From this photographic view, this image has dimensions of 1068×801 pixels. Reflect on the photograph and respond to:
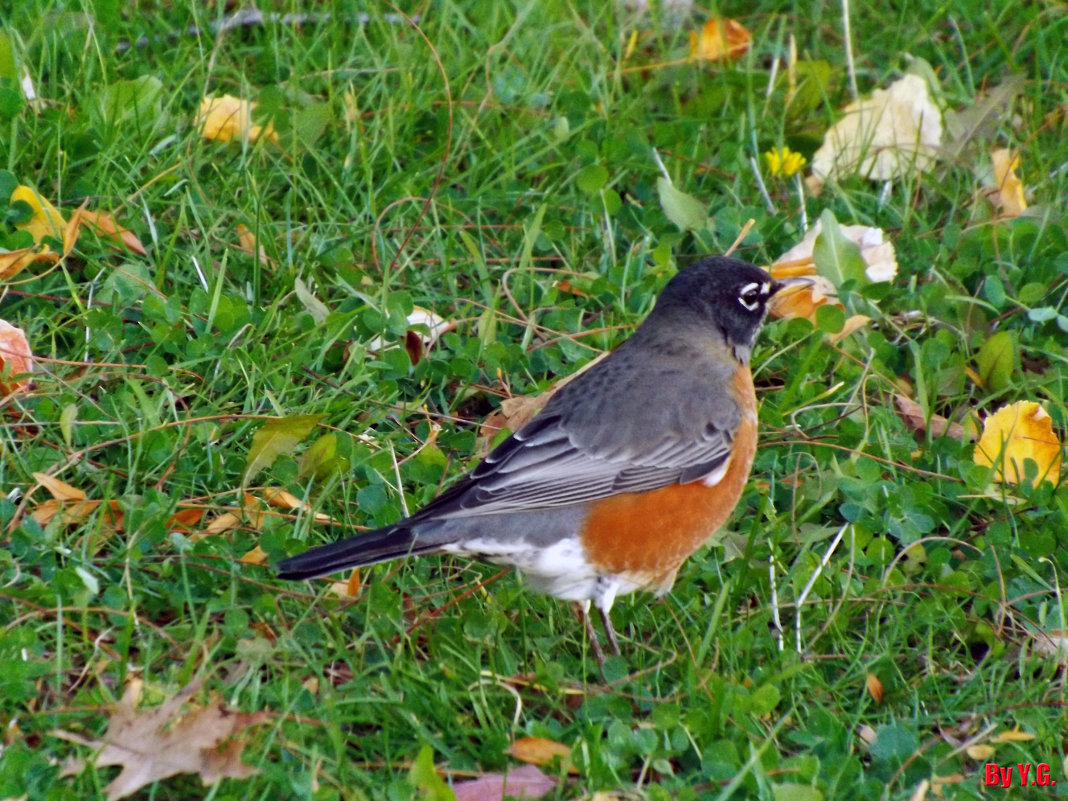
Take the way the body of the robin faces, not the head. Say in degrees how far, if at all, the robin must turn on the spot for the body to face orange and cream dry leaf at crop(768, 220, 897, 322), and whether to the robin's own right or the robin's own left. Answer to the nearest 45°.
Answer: approximately 45° to the robin's own left

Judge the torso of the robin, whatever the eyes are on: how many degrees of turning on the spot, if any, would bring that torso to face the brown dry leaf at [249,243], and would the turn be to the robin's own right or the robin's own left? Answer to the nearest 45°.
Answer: approximately 135° to the robin's own left

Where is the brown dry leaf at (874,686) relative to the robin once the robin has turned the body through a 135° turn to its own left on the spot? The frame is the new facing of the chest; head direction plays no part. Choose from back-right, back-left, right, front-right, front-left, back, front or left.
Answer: back

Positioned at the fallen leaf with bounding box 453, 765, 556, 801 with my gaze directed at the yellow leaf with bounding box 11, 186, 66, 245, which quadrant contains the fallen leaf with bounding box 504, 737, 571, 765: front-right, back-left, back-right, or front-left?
front-right

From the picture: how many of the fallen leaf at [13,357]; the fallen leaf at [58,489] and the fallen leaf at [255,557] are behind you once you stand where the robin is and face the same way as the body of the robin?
3

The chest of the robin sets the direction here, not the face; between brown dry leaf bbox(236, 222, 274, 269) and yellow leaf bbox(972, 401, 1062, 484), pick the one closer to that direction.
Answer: the yellow leaf

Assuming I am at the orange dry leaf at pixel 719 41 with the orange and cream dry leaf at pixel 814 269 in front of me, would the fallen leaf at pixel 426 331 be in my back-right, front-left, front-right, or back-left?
front-right

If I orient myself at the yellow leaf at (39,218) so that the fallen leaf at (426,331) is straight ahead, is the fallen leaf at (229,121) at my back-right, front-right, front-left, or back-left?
front-left

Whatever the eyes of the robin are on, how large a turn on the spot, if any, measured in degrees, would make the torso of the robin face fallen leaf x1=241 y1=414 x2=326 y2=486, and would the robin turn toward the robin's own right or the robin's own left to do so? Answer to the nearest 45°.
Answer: approximately 180°

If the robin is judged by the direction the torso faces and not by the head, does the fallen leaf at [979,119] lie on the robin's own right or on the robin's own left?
on the robin's own left

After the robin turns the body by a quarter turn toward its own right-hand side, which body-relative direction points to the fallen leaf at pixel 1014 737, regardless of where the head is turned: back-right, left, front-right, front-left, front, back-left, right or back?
front-left

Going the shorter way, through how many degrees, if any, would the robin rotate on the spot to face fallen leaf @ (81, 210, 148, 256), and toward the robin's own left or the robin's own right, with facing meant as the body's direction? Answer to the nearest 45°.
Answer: approximately 135° to the robin's own left

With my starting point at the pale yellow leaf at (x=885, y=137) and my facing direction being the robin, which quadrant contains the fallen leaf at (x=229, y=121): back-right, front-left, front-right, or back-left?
front-right

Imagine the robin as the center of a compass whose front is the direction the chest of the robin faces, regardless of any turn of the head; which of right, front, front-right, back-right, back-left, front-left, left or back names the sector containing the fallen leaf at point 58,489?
back

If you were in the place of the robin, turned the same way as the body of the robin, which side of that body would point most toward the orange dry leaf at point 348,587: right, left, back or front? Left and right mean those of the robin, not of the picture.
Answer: back

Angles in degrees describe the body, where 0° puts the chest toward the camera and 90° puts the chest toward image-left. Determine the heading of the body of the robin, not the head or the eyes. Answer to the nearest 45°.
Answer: approximately 270°

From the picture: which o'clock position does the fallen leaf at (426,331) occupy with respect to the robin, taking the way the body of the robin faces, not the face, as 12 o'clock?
The fallen leaf is roughly at 8 o'clock from the robin.

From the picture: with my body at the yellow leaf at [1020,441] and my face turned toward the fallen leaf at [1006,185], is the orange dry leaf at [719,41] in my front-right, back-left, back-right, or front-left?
front-left
